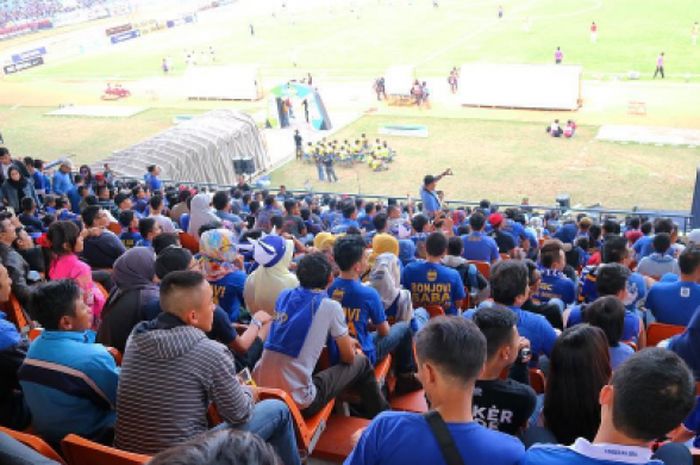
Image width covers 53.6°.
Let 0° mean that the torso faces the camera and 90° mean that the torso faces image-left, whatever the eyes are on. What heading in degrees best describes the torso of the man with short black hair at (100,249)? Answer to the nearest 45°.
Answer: approximately 225°

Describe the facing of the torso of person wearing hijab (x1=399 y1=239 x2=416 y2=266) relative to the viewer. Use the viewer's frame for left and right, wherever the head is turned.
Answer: facing away from the viewer

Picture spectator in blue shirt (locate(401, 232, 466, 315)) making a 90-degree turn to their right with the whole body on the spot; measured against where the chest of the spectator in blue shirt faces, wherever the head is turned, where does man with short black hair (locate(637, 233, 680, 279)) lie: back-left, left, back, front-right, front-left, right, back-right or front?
front-left

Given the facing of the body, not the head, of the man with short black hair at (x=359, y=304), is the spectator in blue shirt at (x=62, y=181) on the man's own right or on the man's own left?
on the man's own left

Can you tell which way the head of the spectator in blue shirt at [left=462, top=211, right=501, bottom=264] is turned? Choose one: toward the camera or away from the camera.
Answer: away from the camera

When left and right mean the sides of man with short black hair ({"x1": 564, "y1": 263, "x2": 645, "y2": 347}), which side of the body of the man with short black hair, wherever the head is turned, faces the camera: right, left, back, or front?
back

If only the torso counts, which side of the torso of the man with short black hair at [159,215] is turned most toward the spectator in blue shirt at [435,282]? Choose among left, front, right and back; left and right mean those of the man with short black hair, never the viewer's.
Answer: right

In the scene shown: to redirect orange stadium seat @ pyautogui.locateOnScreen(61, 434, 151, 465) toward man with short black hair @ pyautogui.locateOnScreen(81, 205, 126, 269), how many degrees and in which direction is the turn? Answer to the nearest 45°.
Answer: approximately 45° to its left

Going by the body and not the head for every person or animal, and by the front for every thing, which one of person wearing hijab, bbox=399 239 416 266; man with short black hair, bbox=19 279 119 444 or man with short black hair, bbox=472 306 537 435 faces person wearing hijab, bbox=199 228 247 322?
man with short black hair, bbox=19 279 119 444

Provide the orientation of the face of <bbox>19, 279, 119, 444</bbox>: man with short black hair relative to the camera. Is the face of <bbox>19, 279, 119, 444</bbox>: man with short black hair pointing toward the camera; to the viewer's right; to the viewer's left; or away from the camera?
to the viewer's right

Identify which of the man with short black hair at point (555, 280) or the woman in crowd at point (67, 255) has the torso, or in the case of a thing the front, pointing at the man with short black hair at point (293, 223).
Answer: the woman in crowd

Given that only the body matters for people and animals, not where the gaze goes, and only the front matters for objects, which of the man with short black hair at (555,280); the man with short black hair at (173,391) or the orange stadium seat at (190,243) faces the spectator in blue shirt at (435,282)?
the man with short black hair at (173,391)

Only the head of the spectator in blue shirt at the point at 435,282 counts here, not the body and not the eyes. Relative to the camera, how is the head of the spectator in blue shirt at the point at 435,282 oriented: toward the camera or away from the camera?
away from the camera

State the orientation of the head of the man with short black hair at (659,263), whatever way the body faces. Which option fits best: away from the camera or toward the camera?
away from the camera

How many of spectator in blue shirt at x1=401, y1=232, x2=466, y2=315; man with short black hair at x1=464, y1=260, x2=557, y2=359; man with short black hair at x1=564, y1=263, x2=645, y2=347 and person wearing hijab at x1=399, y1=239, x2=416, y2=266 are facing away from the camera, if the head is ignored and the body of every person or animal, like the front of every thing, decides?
4

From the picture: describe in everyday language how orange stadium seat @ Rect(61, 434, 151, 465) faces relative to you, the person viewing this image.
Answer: facing away from the viewer and to the right of the viewer

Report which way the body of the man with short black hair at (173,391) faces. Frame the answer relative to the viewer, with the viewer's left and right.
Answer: facing away from the viewer and to the right of the viewer

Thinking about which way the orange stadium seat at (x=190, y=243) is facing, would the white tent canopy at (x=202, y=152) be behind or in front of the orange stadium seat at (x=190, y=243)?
in front

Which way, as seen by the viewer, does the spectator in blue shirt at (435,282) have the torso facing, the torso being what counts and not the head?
away from the camera
